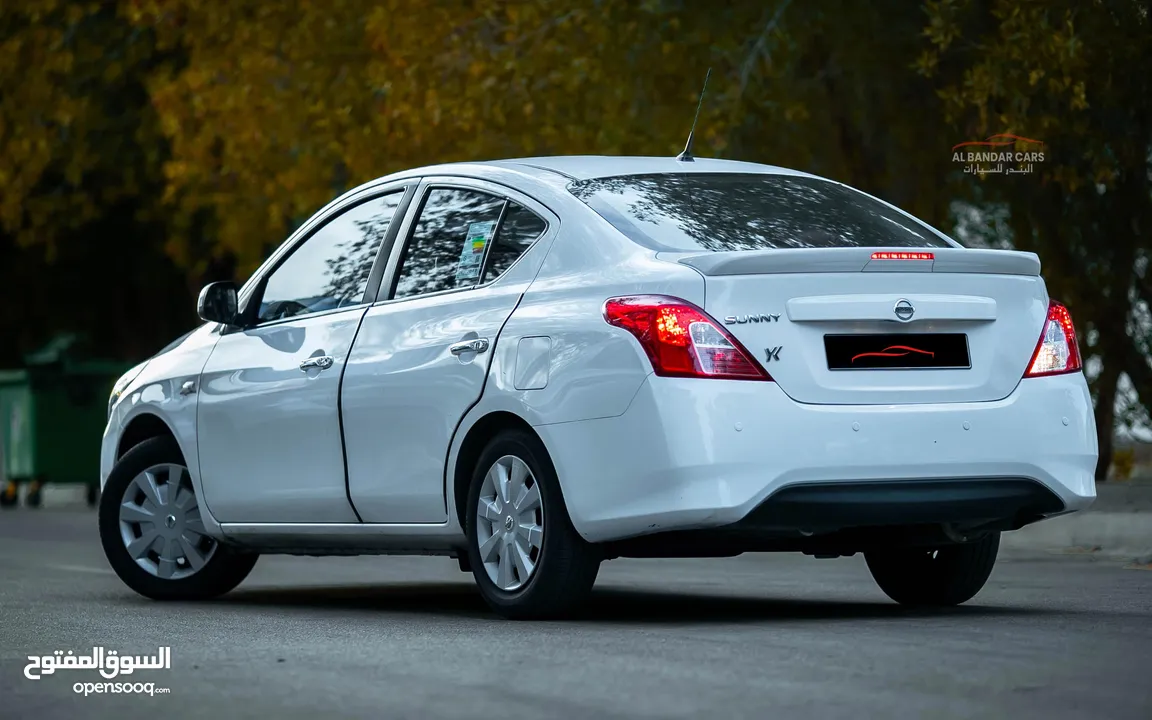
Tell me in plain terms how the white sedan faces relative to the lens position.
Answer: facing away from the viewer and to the left of the viewer

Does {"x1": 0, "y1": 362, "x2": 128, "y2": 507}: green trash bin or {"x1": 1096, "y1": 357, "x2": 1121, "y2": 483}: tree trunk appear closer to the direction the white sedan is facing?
the green trash bin

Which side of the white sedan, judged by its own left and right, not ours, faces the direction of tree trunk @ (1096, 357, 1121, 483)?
right

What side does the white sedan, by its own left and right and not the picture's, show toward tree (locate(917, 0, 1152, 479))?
right
